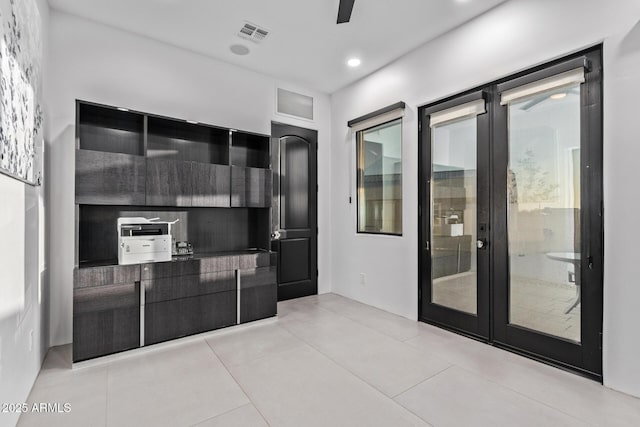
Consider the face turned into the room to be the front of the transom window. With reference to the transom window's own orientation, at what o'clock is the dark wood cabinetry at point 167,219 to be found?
The dark wood cabinetry is roughly at 3 o'clock from the transom window.

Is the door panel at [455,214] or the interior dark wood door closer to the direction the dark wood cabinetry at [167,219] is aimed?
the door panel

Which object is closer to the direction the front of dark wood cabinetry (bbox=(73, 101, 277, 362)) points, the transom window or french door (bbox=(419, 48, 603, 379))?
the french door

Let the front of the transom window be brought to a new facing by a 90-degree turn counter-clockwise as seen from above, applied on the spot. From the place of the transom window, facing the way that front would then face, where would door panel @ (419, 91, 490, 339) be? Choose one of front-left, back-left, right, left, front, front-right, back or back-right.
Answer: right

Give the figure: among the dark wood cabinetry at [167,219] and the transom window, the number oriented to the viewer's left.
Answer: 0

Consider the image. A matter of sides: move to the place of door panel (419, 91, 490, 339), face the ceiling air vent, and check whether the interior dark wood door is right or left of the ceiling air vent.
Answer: right

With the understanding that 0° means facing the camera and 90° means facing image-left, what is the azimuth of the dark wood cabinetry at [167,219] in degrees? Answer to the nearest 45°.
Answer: approximately 315°
